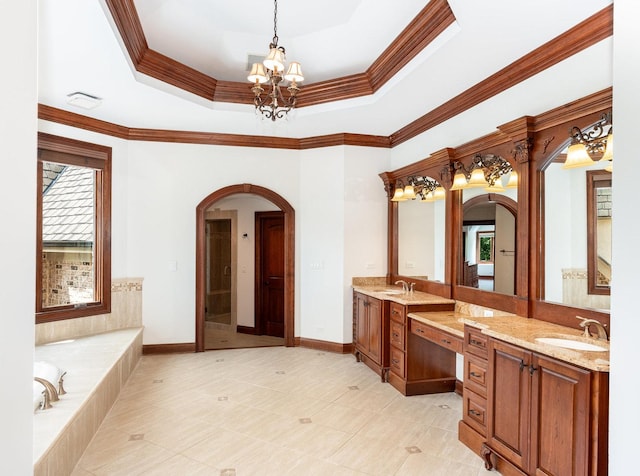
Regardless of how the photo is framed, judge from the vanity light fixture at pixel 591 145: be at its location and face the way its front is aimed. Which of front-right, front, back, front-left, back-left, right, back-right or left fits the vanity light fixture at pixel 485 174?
right

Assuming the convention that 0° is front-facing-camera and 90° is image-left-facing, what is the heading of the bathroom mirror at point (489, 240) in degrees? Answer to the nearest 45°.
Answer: approximately 45°

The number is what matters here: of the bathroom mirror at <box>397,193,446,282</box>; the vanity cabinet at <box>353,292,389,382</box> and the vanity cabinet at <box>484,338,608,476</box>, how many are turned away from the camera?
0

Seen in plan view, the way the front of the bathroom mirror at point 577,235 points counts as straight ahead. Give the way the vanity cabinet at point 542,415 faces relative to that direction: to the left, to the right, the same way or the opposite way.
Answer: the same way

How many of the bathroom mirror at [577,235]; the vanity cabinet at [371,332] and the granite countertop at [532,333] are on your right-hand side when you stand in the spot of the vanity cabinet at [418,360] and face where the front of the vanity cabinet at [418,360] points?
1

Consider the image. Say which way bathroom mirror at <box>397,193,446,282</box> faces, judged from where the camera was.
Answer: facing the viewer and to the left of the viewer

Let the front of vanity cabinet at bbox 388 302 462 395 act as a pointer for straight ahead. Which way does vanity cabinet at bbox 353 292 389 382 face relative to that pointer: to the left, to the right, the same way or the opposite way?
the same way

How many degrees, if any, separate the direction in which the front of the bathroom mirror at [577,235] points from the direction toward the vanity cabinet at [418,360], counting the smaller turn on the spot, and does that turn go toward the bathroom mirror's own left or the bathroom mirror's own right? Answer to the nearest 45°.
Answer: approximately 45° to the bathroom mirror's own right

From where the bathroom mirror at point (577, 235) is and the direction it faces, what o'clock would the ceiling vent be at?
The ceiling vent is roughly at 1 o'clock from the bathroom mirror.

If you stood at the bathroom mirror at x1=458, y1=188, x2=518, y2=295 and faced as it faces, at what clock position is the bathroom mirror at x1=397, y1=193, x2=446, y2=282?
the bathroom mirror at x1=397, y1=193, x2=446, y2=282 is roughly at 3 o'clock from the bathroom mirror at x1=458, y1=188, x2=518, y2=295.

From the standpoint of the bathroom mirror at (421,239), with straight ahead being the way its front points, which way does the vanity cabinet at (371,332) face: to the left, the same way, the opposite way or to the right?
the same way

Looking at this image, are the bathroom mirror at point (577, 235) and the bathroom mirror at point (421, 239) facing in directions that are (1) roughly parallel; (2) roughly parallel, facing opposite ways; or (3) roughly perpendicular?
roughly parallel

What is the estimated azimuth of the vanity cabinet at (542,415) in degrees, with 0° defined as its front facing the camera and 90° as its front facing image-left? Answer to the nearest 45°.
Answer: approximately 45°

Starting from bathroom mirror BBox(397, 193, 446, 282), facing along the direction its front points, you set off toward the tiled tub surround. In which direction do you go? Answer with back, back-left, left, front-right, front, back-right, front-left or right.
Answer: front

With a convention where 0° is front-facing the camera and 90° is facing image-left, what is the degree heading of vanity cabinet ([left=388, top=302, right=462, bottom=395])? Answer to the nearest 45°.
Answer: approximately 45°
